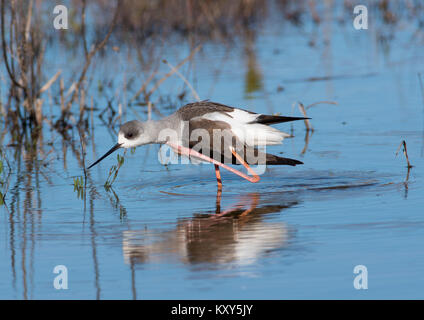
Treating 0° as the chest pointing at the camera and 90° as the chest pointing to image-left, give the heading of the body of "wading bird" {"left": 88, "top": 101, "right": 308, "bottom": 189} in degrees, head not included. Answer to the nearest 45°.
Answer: approximately 90°
